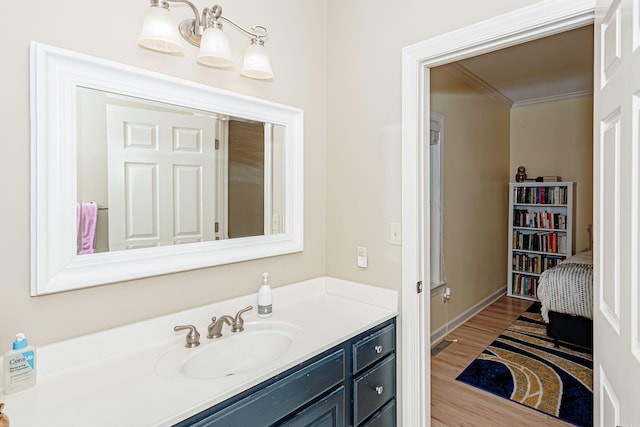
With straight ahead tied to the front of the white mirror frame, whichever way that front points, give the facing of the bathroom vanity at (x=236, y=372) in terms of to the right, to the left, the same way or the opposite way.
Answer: the same way

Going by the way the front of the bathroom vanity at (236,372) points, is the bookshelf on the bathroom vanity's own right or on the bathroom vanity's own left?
on the bathroom vanity's own left

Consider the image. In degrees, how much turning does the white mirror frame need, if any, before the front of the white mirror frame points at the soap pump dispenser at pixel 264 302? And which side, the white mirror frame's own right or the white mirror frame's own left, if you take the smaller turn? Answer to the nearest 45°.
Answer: approximately 45° to the white mirror frame's own left

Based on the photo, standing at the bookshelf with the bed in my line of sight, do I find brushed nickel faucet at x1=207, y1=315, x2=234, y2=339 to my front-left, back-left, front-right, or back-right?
front-right

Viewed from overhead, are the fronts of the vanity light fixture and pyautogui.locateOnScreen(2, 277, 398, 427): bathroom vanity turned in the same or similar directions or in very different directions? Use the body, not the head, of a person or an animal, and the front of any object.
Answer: same or similar directions

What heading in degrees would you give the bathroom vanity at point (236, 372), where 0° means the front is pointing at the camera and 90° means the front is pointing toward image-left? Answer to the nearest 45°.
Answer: approximately 315°

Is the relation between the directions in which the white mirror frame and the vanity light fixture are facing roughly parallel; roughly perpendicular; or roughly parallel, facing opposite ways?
roughly parallel

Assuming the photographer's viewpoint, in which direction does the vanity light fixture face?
facing the viewer and to the right of the viewer

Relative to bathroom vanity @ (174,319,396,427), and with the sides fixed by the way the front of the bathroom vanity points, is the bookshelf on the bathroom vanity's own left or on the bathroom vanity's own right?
on the bathroom vanity's own left

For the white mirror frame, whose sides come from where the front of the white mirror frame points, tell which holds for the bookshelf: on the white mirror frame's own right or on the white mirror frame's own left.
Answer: on the white mirror frame's own left

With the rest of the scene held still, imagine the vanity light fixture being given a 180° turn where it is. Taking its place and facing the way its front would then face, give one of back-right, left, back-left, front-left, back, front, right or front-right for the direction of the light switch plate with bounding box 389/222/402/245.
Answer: back-right

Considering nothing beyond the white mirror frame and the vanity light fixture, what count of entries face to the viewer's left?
0

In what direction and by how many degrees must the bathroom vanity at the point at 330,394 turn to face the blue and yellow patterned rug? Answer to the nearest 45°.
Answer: approximately 90° to its left

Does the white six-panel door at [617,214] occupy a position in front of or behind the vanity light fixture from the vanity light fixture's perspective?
in front

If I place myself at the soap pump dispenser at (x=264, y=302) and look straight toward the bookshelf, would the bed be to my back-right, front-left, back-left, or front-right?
front-right
